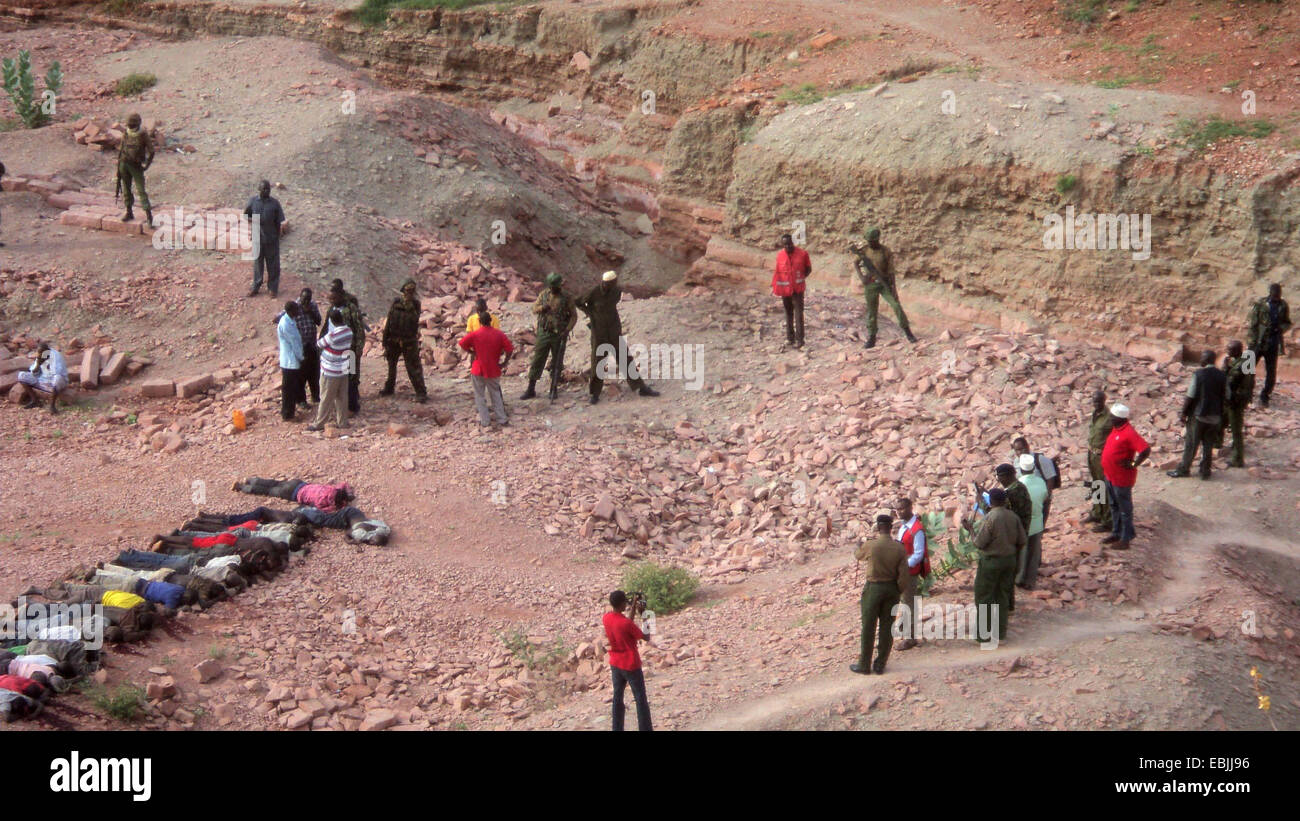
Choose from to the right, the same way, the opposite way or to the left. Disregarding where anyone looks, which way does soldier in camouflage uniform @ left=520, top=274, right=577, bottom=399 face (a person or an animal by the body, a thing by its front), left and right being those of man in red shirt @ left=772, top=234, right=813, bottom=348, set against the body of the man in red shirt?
the same way

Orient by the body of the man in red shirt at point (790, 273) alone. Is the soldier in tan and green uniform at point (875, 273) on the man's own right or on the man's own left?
on the man's own left

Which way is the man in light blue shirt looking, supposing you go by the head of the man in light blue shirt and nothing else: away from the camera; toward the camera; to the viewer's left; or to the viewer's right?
to the viewer's right

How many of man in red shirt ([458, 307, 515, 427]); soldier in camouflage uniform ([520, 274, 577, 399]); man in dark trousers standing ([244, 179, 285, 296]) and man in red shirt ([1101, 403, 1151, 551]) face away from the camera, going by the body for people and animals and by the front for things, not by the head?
1

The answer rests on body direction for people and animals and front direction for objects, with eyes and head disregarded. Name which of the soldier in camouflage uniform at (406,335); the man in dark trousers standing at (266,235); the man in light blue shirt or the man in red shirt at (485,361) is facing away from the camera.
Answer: the man in red shirt

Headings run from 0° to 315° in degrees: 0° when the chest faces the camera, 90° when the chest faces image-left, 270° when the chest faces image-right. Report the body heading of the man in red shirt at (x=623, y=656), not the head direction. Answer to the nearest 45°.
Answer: approximately 225°

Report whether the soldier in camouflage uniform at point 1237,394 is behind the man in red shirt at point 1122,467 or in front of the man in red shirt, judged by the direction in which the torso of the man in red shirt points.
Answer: behind

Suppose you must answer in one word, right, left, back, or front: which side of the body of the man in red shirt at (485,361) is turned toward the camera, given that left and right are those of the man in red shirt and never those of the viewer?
back

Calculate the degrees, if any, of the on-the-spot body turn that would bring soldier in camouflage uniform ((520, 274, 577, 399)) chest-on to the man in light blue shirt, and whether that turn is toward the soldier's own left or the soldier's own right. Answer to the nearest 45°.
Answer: approximately 90° to the soldier's own right

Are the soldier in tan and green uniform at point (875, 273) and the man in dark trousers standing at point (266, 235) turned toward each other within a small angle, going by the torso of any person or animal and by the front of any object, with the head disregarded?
no

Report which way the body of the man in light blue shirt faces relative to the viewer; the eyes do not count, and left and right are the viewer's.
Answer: facing to the right of the viewer

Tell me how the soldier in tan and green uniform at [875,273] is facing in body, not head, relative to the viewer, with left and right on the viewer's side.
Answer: facing the viewer

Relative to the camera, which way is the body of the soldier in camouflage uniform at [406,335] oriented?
toward the camera

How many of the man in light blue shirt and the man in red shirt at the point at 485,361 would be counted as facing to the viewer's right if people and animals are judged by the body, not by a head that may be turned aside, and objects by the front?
1

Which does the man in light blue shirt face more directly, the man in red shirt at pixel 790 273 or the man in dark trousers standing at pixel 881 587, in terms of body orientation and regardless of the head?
the man in red shirt

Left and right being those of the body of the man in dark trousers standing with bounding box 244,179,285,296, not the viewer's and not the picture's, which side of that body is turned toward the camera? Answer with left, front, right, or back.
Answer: front
